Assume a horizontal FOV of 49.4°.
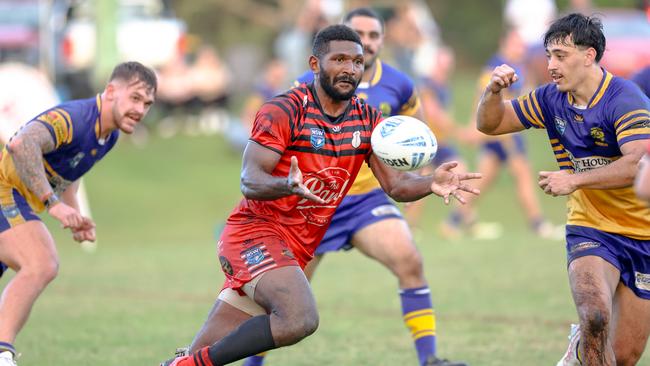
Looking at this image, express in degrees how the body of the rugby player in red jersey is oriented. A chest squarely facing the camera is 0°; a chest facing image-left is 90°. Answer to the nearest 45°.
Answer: approximately 315°

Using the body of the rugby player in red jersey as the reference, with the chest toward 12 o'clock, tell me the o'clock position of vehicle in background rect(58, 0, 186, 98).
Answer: The vehicle in background is roughly at 7 o'clock from the rugby player in red jersey.
